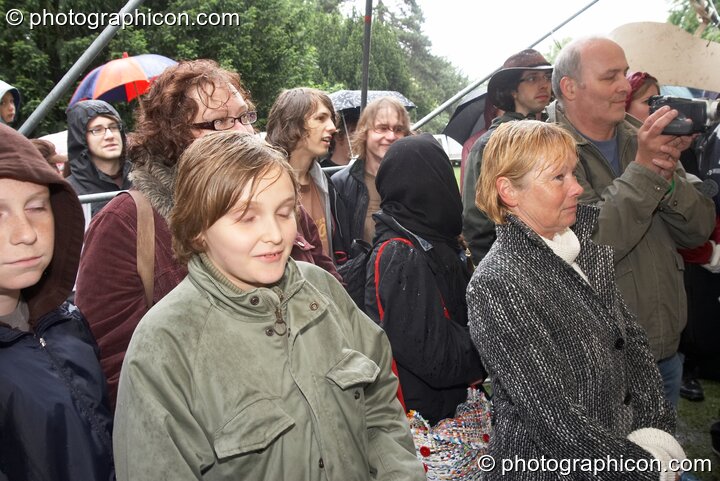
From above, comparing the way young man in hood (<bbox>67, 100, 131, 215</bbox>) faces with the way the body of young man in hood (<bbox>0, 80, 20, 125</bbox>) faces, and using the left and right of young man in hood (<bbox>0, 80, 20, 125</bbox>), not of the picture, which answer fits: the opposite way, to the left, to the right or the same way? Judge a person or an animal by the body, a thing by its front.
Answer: the same way

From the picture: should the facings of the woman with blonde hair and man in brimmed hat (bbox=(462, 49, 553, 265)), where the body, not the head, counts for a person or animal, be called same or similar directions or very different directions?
same or similar directions

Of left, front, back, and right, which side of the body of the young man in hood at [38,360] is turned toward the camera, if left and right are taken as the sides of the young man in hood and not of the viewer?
front

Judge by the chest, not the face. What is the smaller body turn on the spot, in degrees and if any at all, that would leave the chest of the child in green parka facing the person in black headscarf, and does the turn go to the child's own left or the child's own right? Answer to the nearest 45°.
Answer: approximately 90° to the child's own left

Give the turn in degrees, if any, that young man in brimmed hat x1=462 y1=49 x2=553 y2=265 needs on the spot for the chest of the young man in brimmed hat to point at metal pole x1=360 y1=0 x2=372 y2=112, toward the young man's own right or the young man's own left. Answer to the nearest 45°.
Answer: approximately 180°

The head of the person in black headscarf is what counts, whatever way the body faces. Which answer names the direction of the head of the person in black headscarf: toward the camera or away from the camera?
away from the camera

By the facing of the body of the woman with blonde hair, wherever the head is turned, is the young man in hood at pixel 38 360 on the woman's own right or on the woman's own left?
on the woman's own right

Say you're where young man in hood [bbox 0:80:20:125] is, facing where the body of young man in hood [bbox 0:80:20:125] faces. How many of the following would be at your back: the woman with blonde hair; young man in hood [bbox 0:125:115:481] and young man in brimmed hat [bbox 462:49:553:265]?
0

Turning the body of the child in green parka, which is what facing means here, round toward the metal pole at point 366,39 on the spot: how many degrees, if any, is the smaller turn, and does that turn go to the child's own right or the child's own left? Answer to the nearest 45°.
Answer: approximately 135° to the child's own left

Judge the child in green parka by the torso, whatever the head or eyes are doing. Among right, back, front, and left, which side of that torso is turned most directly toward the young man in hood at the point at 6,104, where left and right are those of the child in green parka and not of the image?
back

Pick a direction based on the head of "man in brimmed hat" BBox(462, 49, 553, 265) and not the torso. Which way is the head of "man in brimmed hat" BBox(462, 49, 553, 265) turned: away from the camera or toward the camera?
toward the camera

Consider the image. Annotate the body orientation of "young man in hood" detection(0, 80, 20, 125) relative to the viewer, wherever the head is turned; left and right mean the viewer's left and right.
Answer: facing the viewer and to the right of the viewer

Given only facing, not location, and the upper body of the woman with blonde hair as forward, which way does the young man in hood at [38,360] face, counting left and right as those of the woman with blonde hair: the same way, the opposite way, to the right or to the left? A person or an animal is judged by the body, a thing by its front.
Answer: the same way

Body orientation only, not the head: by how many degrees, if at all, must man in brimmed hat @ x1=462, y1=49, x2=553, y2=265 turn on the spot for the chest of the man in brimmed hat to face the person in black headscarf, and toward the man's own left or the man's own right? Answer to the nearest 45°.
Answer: approximately 45° to the man's own right

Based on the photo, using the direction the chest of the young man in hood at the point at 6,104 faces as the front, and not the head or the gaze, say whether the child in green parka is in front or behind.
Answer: in front
